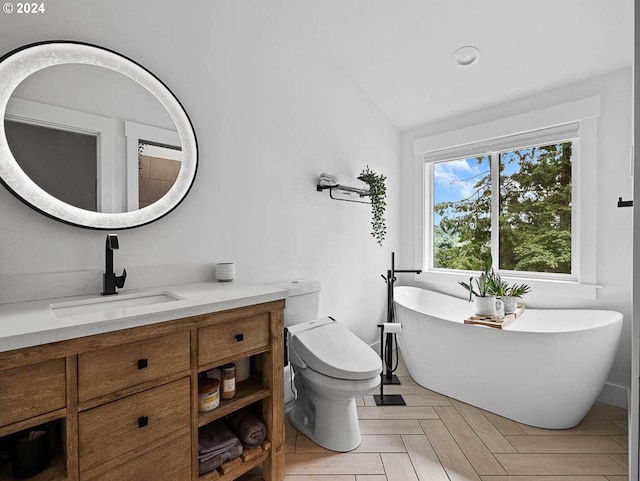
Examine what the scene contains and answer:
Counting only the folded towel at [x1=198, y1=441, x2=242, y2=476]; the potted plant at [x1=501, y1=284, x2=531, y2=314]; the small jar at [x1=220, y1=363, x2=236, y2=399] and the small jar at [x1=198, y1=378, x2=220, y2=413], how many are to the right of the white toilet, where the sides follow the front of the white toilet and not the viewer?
3

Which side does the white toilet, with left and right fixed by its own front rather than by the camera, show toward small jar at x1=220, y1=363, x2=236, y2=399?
right

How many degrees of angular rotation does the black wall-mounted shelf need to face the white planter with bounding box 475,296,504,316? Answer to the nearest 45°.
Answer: approximately 45° to its left

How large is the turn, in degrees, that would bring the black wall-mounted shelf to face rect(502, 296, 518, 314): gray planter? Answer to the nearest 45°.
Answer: approximately 45° to its left

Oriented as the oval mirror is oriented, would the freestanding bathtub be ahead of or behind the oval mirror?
ahead

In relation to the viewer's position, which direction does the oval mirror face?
facing the viewer and to the right of the viewer

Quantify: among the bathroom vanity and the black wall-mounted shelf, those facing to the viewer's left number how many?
0

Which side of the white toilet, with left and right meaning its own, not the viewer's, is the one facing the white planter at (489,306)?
left

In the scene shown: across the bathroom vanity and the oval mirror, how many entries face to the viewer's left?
0
